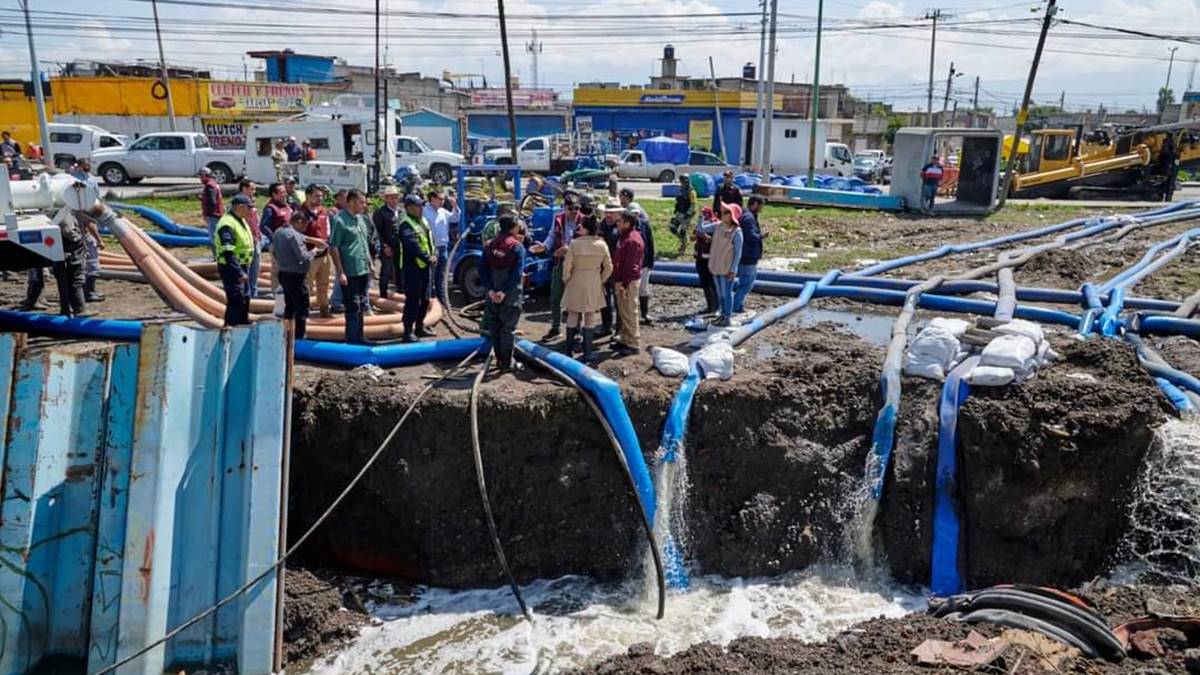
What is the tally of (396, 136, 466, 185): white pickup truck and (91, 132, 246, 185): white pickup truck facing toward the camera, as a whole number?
0

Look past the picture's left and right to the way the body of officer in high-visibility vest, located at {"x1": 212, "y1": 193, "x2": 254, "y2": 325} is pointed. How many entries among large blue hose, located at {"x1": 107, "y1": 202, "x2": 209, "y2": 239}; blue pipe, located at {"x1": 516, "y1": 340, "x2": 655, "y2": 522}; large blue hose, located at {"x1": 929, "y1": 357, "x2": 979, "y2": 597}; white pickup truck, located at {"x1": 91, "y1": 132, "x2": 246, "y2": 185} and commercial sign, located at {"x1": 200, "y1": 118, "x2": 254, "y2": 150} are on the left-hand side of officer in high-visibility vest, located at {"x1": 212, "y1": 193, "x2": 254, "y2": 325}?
3

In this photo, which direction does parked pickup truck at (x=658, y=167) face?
to the viewer's left

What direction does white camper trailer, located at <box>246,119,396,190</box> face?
to the viewer's right

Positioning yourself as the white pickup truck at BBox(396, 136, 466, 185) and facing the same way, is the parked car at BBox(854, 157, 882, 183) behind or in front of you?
in front

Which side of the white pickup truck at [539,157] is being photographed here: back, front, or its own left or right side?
left

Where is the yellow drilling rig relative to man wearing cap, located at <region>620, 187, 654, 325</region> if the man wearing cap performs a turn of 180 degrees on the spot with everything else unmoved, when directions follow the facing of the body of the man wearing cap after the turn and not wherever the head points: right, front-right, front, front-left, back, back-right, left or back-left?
front-left

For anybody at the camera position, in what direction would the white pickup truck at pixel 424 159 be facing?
facing to the right of the viewer

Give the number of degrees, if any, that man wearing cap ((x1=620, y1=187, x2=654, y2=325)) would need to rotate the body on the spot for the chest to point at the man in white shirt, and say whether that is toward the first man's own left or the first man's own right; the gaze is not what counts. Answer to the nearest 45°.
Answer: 0° — they already face them

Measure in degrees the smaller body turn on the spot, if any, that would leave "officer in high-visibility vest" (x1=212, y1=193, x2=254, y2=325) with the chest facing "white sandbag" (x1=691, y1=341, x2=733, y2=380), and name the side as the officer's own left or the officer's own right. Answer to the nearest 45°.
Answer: approximately 45° to the officer's own right

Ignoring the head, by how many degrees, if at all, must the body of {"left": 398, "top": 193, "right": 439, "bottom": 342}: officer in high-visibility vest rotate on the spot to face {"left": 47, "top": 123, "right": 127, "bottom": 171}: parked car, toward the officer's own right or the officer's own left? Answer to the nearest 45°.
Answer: approximately 180°

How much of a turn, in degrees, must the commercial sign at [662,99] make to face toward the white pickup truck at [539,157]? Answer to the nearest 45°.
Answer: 0° — it already faces it
